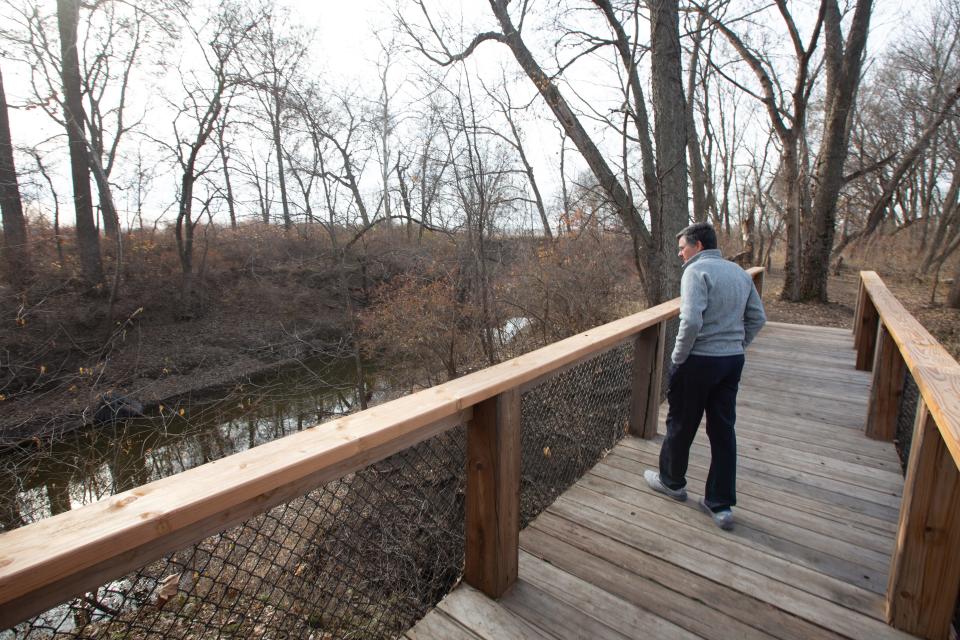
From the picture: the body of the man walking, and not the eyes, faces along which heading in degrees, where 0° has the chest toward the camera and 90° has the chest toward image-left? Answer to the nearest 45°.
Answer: approximately 135°

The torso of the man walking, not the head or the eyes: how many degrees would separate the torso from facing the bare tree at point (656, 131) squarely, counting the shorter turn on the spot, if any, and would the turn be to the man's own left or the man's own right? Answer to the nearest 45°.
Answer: approximately 45° to the man's own right

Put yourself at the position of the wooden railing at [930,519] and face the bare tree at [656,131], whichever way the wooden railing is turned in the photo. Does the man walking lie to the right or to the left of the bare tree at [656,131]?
left

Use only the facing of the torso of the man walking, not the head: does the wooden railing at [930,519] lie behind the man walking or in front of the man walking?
behind

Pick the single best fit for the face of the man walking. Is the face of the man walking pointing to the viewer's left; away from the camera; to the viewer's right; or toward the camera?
to the viewer's left
